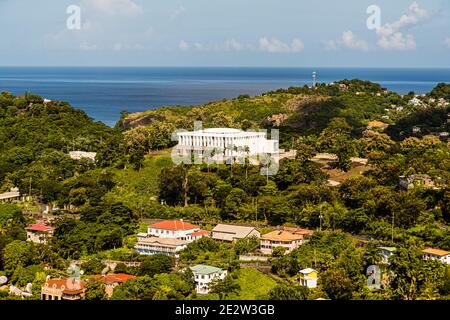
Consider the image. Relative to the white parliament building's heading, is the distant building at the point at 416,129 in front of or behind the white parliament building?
behind

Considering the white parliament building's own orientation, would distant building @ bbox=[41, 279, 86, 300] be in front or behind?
in front

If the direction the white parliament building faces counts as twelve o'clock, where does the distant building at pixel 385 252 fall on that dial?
The distant building is roughly at 10 o'clock from the white parliament building.

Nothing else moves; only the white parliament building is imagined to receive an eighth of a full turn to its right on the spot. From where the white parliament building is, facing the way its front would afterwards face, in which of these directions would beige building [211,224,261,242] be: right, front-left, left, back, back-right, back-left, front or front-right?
left

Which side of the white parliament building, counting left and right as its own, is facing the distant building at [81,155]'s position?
right

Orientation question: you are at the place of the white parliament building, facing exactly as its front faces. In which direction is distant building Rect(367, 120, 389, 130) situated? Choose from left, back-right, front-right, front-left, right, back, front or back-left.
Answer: back

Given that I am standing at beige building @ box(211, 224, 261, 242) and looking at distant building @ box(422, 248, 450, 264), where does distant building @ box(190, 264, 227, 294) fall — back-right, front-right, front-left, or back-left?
front-right

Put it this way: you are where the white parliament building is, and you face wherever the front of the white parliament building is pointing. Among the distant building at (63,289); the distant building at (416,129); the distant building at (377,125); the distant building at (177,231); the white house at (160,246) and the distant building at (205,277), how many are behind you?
2

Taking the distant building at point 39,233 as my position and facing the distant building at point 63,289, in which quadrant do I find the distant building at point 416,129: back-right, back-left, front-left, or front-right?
back-left

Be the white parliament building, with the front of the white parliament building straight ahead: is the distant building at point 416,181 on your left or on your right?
on your left

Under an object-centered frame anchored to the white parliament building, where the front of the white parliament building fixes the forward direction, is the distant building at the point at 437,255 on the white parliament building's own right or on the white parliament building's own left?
on the white parliament building's own left

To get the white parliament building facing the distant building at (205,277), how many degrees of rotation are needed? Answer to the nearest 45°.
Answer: approximately 45° to its left

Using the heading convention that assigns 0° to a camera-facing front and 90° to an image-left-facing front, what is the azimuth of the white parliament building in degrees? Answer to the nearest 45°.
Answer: approximately 45°

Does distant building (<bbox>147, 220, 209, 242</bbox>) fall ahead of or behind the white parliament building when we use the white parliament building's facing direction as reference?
ahead
